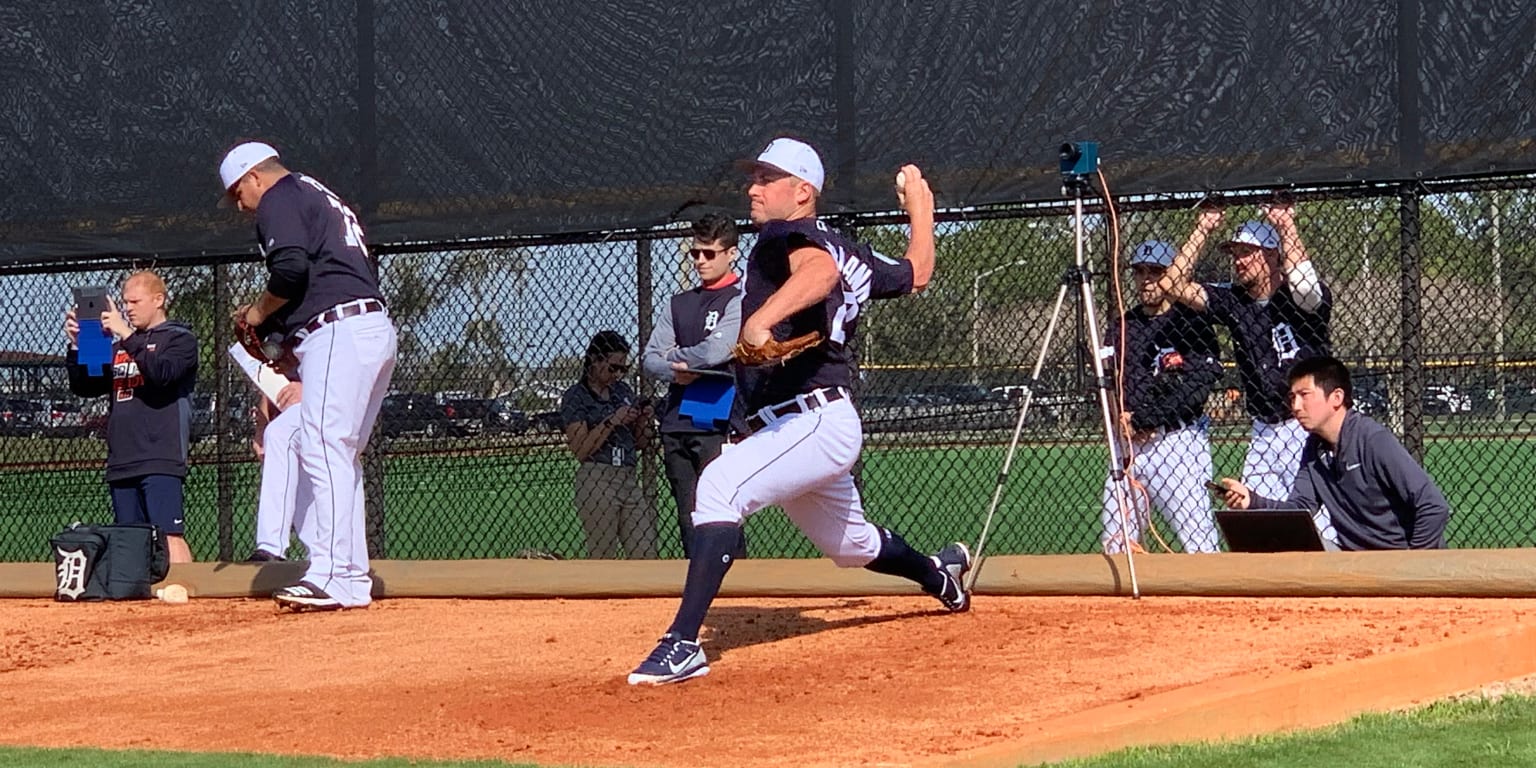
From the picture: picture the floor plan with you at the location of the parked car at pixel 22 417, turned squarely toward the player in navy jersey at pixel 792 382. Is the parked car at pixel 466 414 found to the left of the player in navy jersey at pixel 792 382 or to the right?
left

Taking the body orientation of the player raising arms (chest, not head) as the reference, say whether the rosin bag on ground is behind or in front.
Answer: in front

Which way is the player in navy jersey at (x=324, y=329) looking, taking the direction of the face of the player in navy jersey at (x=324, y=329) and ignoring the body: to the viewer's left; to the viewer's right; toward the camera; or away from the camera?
to the viewer's left

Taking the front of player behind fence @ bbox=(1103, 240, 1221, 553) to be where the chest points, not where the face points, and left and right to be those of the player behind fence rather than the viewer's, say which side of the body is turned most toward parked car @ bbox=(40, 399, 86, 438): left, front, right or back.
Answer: right

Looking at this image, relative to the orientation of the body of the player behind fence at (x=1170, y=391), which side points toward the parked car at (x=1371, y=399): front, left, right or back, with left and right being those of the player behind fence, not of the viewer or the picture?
back

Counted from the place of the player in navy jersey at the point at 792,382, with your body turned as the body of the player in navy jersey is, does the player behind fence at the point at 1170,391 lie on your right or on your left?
on your right

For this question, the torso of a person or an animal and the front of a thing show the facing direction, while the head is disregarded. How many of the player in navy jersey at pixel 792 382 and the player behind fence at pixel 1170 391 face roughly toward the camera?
1

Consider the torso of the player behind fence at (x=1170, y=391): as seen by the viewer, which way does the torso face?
toward the camera

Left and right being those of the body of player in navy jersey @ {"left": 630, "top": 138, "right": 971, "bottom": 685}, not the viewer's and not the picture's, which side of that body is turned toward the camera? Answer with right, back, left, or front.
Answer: left

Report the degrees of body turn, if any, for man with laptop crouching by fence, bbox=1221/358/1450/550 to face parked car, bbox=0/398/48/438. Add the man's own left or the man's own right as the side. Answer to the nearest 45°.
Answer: approximately 45° to the man's own right

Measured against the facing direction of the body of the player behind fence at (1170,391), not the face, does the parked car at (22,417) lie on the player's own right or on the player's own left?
on the player's own right

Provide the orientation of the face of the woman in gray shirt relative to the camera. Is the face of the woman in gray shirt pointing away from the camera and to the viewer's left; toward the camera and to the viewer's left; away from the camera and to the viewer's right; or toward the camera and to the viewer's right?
toward the camera and to the viewer's right

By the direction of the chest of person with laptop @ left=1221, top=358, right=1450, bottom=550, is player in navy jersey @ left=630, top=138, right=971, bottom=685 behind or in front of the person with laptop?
in front
